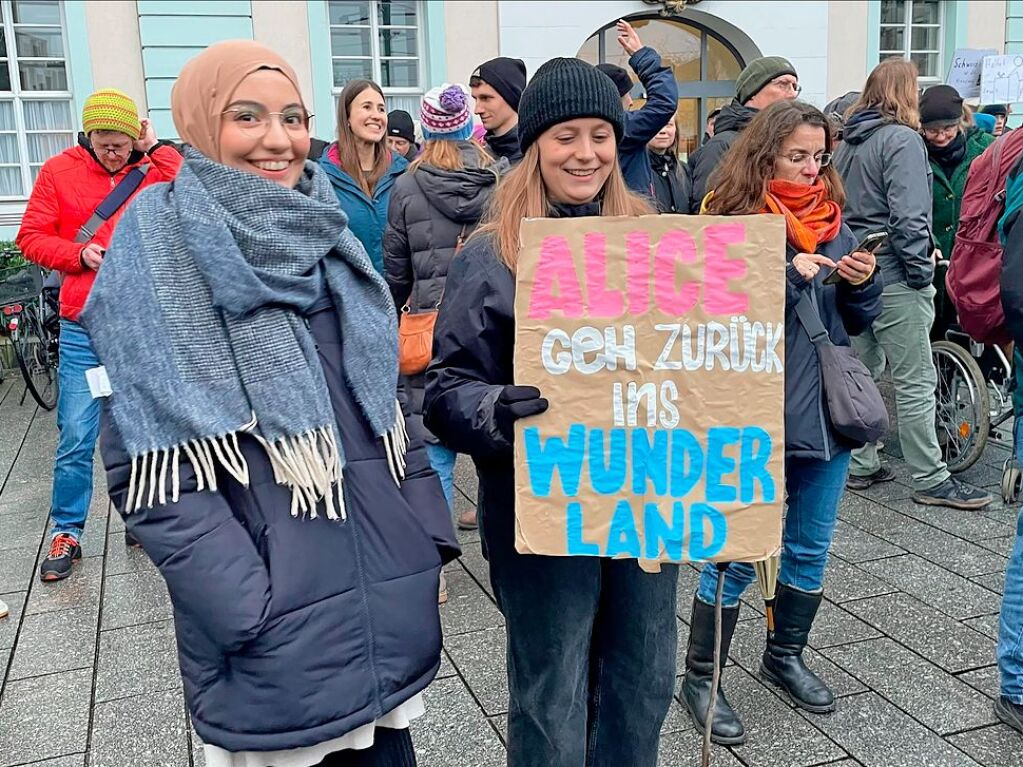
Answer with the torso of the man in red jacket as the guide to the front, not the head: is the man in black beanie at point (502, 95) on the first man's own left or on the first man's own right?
on the first man's own left

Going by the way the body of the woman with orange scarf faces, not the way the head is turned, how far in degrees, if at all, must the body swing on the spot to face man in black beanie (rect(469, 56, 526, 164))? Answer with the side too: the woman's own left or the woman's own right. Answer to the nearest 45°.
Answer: approximately 180°

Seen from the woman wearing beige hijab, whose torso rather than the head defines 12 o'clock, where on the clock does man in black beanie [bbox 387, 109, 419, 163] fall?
The man in black beanie is roughly at 8 o'clock from the woman wearing beige hijab.

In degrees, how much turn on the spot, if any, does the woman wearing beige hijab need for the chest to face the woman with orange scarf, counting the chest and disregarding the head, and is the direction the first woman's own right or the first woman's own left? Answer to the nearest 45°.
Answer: approximately 90° to the first woman's own left

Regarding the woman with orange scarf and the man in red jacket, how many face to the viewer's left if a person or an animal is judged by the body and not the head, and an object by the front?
0

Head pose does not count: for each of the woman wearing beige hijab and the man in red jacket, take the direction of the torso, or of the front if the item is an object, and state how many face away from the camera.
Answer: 0

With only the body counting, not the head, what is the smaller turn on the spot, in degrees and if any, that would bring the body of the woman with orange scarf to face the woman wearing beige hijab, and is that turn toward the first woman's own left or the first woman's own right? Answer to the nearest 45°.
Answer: approximately 90° to the first woman's own right

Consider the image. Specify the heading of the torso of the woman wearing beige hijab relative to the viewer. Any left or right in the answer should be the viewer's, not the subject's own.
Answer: facing the viewer and to the right of the viewer

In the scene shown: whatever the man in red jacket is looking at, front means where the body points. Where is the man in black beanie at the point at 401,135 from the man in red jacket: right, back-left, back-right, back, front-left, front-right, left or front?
back-left

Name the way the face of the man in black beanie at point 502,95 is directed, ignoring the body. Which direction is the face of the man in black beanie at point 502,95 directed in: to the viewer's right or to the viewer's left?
to the viewer's left

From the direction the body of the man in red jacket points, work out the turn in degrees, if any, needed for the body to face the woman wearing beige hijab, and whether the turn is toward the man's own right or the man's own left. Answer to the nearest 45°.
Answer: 0° — they already face them

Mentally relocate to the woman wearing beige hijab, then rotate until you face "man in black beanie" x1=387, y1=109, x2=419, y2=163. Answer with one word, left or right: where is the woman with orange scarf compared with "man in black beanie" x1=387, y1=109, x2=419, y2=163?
right
